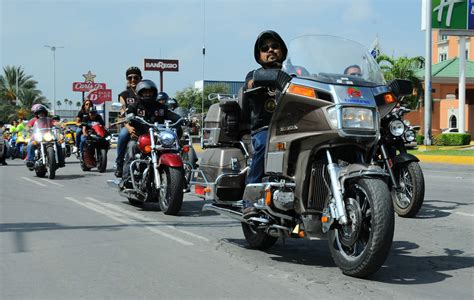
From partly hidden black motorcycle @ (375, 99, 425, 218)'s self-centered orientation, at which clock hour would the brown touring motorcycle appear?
The brown touring motorcycle is roughly at 2 o'clock from the partly hidden black motorcycle.

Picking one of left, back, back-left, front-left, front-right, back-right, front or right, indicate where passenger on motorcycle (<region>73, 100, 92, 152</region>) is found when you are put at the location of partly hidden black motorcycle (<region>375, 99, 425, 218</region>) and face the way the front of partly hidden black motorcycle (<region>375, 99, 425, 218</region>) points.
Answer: back

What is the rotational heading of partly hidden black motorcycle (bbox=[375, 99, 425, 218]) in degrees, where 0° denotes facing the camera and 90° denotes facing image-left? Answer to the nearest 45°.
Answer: approximately 315°

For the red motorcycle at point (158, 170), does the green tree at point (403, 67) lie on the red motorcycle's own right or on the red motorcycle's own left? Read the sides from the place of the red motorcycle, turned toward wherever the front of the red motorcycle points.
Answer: on the red motorcycle's own left

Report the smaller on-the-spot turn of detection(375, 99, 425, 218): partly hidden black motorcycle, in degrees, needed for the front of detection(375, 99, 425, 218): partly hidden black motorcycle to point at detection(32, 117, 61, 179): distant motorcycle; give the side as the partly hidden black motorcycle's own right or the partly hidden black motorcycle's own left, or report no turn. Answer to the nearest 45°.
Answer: approximately 180°

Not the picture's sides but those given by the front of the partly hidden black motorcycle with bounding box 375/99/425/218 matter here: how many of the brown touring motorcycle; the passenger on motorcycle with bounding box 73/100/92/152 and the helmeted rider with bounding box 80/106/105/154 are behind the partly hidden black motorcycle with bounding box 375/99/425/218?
2

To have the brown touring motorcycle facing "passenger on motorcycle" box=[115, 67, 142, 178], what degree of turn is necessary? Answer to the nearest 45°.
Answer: approximately 180°

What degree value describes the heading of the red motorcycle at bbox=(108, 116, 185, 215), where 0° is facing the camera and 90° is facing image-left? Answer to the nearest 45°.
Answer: approximately 315°
